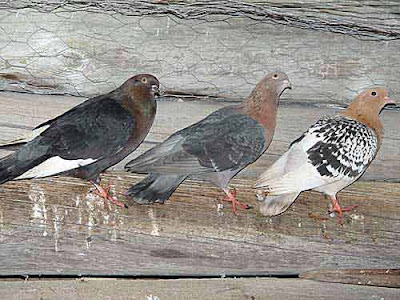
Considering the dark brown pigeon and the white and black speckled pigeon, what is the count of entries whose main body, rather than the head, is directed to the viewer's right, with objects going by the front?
2

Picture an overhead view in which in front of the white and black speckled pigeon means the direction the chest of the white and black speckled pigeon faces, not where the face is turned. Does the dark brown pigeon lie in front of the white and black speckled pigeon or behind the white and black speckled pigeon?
behind

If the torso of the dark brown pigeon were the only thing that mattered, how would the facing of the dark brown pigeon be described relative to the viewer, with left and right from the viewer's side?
facing to the right of the viewer

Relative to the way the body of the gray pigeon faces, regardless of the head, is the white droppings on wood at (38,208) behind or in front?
behind

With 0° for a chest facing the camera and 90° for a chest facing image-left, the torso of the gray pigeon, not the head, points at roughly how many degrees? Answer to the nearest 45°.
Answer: approximately 270°

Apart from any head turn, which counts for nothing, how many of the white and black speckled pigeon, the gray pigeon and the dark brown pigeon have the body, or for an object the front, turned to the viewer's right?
3

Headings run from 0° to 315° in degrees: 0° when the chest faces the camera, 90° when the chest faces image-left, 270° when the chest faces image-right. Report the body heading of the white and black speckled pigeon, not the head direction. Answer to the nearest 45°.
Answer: approximately 270°
